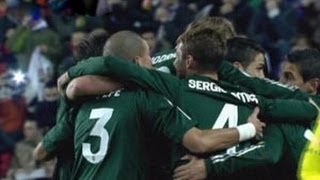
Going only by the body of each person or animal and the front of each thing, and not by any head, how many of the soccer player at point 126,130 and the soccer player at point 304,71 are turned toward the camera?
0

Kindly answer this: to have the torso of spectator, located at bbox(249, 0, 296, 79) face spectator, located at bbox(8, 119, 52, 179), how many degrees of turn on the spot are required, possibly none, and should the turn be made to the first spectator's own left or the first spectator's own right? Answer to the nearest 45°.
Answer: approximately 90° to the first spectator's own right

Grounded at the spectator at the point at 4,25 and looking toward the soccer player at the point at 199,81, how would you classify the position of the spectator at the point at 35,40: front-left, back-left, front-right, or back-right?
front-left

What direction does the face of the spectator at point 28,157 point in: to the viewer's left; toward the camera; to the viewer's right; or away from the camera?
toward the camera

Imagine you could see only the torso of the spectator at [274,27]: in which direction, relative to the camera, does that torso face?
toward the camera

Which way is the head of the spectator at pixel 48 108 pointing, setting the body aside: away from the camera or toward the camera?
toward the camera

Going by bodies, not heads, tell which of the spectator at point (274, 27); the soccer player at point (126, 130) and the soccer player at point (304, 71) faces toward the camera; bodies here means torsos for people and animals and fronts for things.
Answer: the spectator

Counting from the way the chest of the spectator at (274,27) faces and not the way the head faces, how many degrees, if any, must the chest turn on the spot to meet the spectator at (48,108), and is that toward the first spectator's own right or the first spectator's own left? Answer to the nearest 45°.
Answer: approximately 90° to the first spectator's own right

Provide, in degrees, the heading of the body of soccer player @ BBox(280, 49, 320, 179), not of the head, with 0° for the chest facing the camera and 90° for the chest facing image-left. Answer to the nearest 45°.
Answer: approximately 90°

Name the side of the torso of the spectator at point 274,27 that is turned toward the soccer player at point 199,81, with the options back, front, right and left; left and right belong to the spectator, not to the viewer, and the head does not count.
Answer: front
